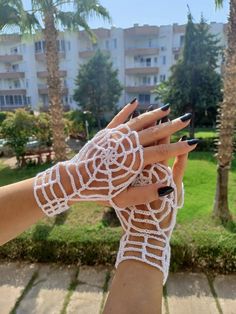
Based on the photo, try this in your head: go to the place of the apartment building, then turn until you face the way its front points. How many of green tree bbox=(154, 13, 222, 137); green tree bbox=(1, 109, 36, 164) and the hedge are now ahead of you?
3

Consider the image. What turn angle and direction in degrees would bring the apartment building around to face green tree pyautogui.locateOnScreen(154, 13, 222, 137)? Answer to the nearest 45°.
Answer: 0° — it already faces it

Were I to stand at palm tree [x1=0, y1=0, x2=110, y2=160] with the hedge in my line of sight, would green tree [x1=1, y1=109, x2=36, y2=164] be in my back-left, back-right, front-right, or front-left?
back-right

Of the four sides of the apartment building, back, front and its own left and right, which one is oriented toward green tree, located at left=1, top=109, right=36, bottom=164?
front

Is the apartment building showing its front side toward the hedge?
yes

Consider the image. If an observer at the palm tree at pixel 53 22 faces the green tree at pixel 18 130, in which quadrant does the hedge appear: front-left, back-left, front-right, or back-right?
back-left

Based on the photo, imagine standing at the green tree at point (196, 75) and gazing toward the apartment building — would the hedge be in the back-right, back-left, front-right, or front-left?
back-left

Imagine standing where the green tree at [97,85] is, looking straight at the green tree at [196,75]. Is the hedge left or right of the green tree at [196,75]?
right

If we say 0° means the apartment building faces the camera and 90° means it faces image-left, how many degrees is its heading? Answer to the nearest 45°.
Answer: approximately 0°
